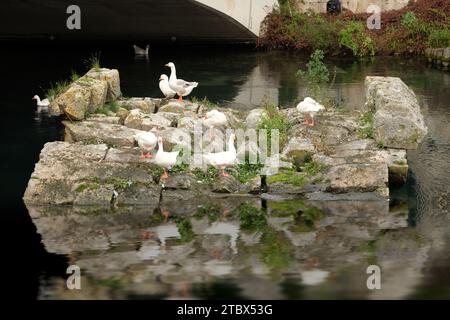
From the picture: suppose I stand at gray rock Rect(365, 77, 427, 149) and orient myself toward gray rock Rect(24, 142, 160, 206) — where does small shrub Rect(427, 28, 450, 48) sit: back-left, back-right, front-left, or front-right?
back-right

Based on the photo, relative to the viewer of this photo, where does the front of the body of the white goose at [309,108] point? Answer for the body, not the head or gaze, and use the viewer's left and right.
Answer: facing to the left of the viewer
